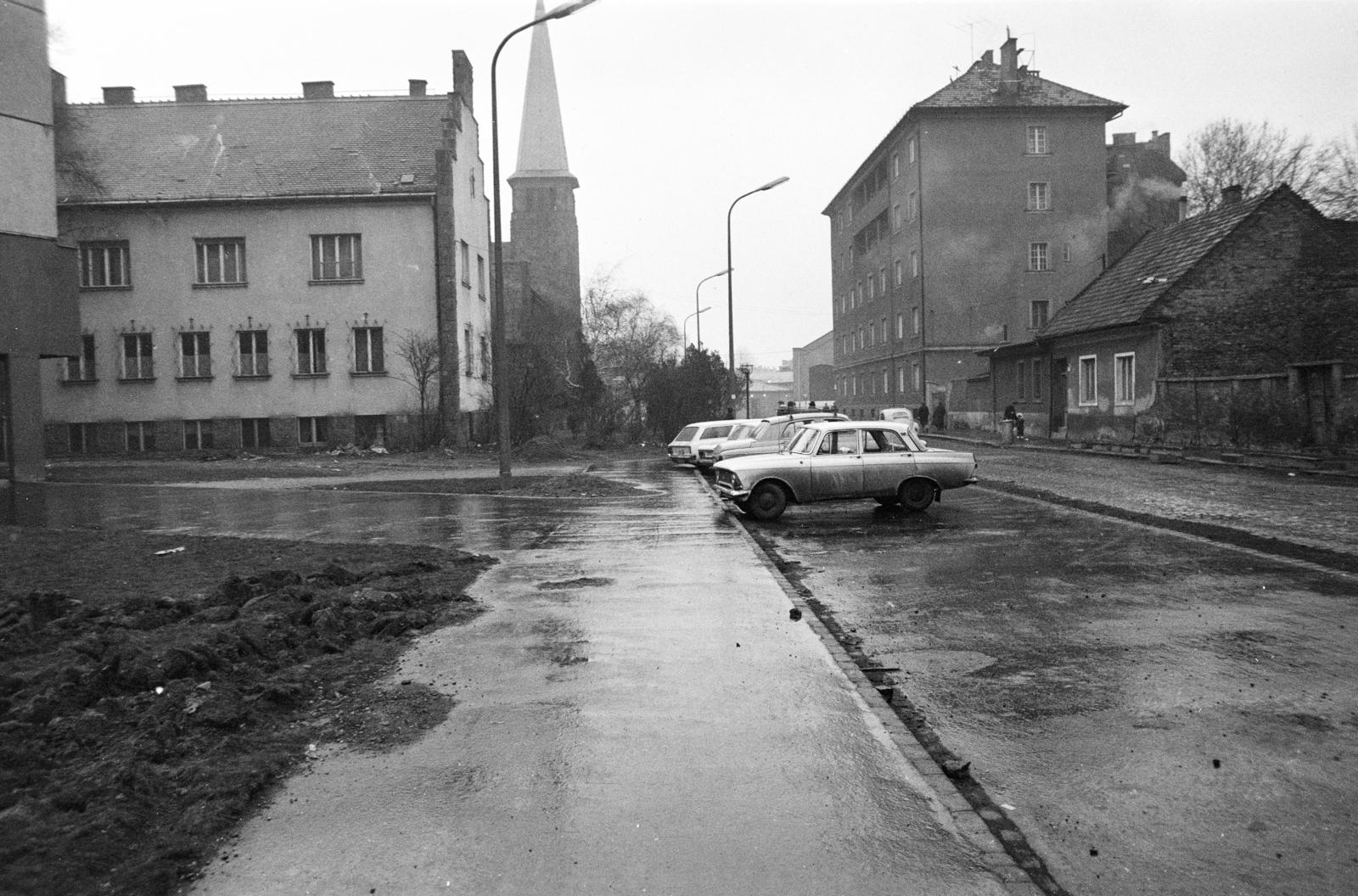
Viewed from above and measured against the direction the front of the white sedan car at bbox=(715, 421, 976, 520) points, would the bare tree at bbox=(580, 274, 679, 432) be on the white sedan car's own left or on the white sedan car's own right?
on the white sedan car's own right

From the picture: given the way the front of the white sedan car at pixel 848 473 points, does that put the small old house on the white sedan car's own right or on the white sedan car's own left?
on the white sedan car's own right

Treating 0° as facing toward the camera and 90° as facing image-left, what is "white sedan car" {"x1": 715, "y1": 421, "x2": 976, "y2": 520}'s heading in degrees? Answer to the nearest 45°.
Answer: approximately 90°

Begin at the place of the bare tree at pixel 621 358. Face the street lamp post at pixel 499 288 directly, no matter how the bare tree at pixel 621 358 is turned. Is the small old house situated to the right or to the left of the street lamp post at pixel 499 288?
left

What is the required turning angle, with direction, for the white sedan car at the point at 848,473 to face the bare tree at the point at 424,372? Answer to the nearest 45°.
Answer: approximately 45° to its right

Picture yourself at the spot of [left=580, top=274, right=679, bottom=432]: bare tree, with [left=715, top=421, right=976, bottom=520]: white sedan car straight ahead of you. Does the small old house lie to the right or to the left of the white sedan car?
left

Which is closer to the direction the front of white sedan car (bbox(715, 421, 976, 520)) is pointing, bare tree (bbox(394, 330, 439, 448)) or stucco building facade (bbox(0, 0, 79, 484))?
the stucco building facade

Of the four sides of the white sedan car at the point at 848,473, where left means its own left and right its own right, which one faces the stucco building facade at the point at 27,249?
front

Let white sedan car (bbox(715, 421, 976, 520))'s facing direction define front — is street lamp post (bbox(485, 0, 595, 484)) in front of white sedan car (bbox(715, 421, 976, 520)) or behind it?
in front
